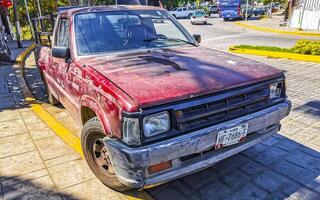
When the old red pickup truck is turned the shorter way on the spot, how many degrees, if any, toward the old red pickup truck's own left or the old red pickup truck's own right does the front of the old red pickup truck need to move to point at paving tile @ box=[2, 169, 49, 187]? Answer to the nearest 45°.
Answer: approximately 135° to the old red pickup truck's own right

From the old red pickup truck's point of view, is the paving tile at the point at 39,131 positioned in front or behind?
behind

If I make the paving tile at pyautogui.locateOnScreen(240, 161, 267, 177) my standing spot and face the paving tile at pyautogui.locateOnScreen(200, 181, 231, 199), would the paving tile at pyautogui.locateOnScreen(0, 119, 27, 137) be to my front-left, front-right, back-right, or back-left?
front-right

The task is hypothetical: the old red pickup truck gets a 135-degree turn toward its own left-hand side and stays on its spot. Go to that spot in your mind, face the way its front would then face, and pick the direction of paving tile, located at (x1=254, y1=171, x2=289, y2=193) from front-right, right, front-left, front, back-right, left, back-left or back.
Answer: right

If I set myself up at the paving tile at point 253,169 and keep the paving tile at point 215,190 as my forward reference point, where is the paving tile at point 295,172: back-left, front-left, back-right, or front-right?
back-left

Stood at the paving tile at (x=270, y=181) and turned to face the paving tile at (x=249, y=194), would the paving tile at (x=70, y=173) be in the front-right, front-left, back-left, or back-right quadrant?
front-right

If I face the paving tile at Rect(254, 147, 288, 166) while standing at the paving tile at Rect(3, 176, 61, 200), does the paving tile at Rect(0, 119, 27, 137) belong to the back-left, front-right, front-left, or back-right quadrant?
back-left

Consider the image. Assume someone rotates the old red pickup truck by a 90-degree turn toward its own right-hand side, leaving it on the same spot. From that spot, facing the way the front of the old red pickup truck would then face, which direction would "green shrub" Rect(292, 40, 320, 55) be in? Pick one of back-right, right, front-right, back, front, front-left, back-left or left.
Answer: back

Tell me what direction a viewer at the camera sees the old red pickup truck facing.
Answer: facing the viewer and to the right of the viewer

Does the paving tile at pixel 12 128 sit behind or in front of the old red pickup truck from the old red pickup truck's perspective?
behind
